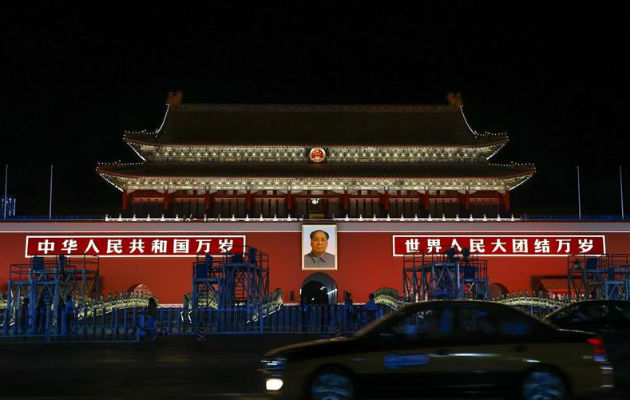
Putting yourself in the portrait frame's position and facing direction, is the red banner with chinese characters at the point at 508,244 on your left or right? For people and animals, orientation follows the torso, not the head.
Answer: on your left

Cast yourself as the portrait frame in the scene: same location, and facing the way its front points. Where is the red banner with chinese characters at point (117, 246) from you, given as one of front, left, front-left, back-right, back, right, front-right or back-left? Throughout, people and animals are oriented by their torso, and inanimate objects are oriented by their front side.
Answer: right

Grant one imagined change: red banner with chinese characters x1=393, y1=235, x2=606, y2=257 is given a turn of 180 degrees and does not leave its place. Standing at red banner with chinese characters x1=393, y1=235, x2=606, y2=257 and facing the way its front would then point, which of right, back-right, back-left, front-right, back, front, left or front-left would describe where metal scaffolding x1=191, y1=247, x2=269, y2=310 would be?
back-left

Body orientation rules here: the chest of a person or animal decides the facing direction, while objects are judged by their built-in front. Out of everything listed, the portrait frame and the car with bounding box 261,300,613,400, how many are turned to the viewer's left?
1

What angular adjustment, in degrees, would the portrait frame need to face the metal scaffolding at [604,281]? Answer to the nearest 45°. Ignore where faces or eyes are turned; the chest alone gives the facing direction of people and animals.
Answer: approximately 45° to its left

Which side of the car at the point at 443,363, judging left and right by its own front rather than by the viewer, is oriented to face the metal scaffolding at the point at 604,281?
right

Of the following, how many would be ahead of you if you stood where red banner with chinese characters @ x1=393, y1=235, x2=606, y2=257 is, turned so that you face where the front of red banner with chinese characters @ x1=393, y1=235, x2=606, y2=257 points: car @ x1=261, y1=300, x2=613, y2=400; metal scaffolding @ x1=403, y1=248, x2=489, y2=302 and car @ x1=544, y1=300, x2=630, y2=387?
3

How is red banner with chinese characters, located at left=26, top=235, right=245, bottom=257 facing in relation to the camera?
toward the camera

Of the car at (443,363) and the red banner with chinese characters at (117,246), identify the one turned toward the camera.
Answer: the red banner with chinese characters

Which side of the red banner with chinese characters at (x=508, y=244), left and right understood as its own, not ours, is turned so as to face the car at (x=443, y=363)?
front

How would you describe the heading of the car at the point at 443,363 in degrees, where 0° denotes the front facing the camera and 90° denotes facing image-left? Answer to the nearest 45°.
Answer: approximately 90°

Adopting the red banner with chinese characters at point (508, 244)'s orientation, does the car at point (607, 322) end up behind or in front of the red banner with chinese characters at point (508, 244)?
in front

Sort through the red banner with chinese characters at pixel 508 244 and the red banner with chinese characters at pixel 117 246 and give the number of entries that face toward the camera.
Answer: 2

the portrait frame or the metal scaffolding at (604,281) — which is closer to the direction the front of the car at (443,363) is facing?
the portrait frame

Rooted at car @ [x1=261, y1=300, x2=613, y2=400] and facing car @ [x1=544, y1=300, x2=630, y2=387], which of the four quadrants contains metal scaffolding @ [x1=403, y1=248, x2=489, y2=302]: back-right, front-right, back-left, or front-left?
front-left

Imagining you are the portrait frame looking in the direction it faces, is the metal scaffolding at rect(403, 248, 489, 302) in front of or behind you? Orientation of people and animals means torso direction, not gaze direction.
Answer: in front

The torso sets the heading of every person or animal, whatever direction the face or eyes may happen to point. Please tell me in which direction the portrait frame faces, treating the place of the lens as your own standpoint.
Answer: facing the viewer

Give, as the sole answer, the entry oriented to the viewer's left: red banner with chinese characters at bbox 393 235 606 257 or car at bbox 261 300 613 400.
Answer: the car

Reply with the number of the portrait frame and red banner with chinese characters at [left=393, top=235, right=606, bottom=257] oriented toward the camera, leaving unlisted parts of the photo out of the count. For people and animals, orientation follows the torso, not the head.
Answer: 2

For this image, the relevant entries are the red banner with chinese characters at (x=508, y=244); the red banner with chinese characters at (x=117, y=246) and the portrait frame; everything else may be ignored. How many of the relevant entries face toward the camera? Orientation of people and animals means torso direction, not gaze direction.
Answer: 3
